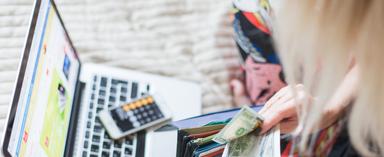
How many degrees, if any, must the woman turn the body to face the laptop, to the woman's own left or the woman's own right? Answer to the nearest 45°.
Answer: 0° — they already face it

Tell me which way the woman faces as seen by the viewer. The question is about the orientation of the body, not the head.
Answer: to the viewer's left

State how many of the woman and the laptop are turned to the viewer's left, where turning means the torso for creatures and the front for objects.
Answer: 1

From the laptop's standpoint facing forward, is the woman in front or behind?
in front

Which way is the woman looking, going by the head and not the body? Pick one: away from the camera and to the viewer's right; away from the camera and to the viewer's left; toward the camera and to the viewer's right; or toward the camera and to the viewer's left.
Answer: away from the camera and to the viewer's left

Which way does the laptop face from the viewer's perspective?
to the viewer's right

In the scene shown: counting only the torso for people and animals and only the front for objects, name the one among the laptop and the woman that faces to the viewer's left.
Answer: the woman
